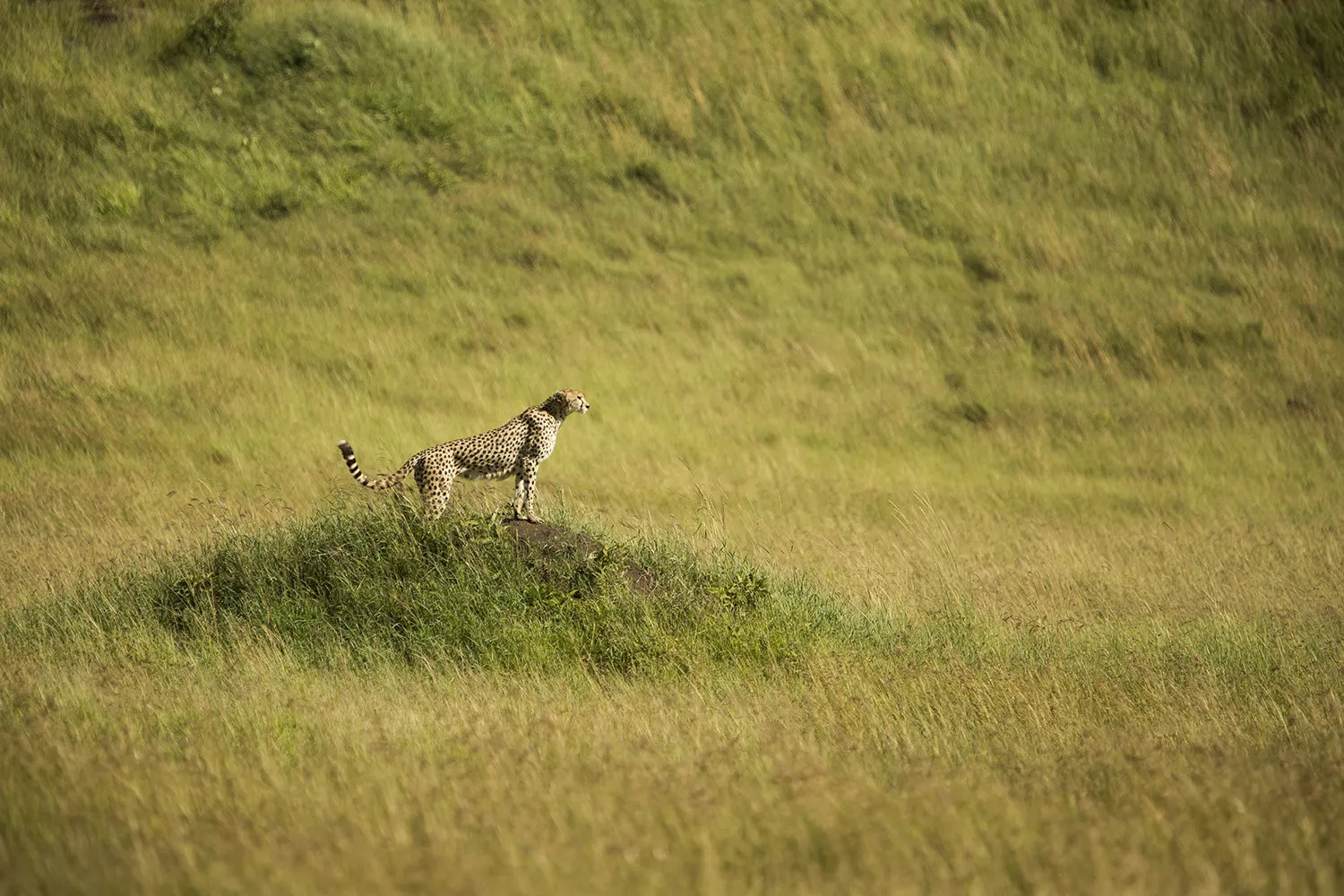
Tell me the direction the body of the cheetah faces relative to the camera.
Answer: to the viewer's right
